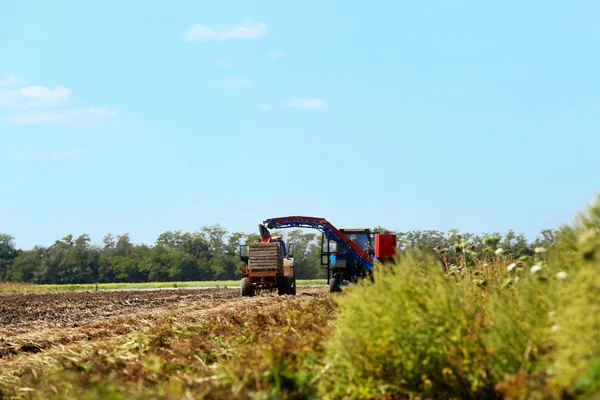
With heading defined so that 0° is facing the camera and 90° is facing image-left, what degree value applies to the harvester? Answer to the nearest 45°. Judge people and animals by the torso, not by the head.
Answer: approximately 180°
